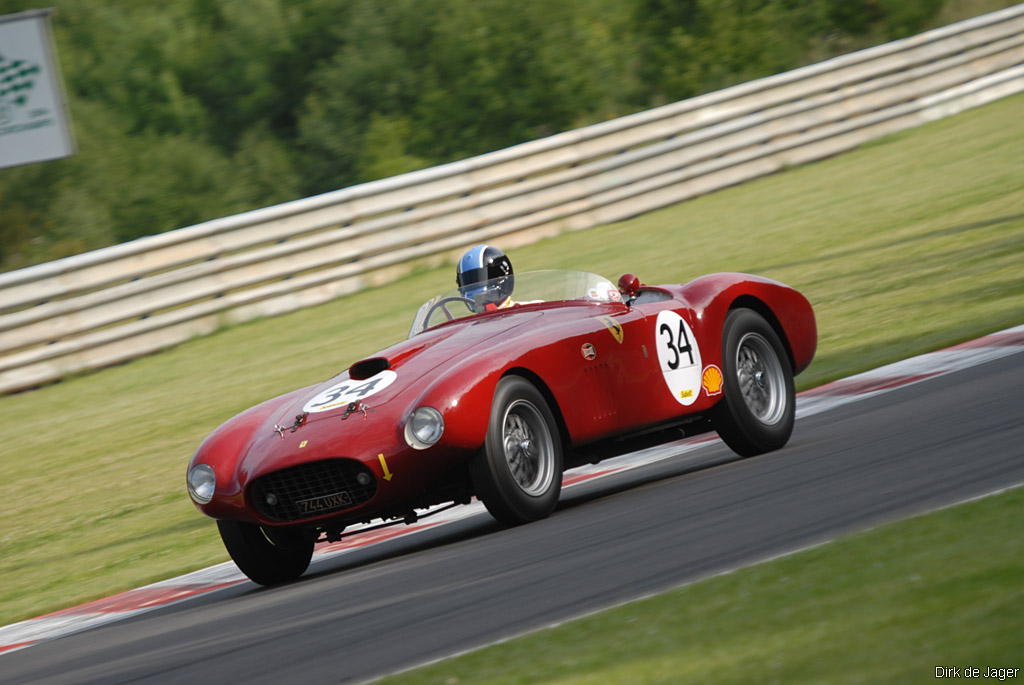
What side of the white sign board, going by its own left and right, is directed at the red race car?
front

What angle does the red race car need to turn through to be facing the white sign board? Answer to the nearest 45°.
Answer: approximately 90° to its right

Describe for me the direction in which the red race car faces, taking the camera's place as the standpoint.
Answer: facing the viewer and to the left of the viewer

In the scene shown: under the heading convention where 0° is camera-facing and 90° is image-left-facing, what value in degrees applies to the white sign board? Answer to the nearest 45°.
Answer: approximately 0°

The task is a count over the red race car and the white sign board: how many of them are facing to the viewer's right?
0

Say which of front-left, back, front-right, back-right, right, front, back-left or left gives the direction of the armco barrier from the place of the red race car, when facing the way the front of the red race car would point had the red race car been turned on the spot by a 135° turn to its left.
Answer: left
